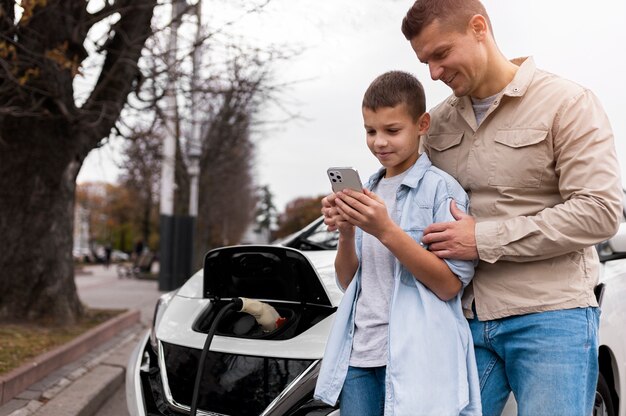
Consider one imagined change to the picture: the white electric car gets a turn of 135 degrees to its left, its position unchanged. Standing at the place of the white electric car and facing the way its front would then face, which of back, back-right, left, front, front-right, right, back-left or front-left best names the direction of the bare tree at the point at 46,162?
back-left

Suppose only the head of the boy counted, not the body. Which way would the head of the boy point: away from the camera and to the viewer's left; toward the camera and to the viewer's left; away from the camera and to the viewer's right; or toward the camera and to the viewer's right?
toward the camera and to the viewer's left

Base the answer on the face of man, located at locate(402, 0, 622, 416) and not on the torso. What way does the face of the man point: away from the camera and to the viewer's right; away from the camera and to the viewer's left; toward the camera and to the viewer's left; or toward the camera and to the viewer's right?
toward the camera and to the viewer's left

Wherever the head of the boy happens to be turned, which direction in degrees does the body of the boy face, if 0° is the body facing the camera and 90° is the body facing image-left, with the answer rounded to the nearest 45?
approximately 45°

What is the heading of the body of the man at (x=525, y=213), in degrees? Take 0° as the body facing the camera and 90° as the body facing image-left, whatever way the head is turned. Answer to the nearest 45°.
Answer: approximately 45°

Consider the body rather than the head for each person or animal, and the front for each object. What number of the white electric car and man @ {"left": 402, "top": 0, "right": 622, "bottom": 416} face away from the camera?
0
